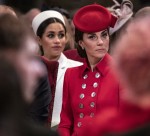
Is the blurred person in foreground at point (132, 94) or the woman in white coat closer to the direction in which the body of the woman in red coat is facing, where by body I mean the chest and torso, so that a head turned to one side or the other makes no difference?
the blurred person in foreground

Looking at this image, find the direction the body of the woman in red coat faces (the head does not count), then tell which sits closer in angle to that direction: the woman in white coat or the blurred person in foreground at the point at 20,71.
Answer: the blurred person in foreground

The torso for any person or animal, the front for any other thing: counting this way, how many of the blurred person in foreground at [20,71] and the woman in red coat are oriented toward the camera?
1

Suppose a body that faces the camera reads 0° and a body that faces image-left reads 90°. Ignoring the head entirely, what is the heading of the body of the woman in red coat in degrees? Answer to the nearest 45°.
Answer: approximately 0°
